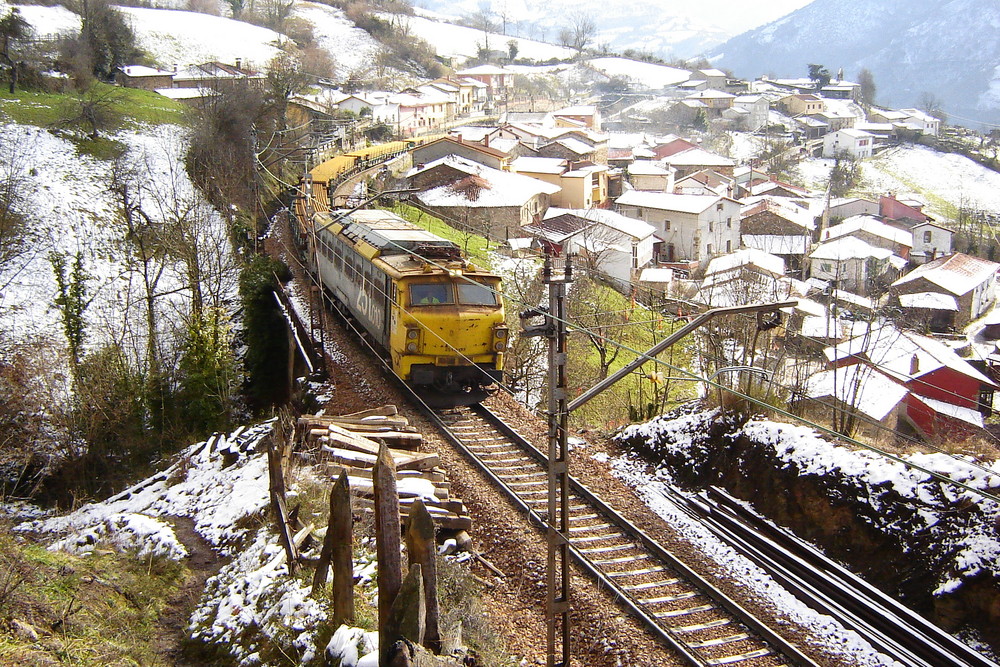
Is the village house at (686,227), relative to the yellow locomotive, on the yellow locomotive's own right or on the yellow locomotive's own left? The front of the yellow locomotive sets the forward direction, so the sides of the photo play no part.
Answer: on the yellow locomotive's own left

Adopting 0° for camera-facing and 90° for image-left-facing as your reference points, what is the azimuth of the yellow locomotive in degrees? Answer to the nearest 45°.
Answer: approximately 315°

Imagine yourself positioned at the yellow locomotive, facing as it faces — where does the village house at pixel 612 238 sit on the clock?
The village house is roughly at 8 o'clock from the yellow locomotive.

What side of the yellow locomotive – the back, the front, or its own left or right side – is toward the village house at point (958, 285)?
left

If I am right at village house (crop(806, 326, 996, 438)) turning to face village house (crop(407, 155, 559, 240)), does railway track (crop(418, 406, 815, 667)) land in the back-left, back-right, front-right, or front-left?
back-left

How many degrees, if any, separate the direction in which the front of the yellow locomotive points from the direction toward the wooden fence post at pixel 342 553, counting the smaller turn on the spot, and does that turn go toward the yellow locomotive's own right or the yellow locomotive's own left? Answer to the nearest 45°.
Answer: approximately 45° to the yellow locomotive's own right

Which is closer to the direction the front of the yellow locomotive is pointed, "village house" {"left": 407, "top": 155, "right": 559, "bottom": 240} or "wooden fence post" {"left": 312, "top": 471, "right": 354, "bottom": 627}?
the wooden fence post

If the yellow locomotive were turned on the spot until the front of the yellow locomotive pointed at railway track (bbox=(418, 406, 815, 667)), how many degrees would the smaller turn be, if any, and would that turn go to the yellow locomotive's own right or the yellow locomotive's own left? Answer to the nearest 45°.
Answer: approximately 45° to the yellow locomotive's own right

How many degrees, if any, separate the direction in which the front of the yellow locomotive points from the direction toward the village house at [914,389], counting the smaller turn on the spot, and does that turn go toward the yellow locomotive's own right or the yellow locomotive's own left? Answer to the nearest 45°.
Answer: approximately 90° to the yellow locomotive's own left

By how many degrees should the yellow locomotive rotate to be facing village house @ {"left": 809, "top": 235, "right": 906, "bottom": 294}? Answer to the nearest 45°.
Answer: approximately 90° to its left
